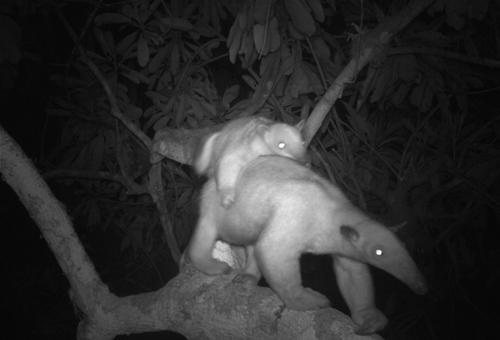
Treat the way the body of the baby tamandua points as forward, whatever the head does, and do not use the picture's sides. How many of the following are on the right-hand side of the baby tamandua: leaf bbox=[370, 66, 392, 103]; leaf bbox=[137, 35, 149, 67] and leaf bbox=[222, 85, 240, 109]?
0

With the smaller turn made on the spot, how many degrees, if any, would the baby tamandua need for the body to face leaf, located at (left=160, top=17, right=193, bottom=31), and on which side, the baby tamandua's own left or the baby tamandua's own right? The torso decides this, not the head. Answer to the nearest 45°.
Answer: approximately 135° to the baby tamandua's own left

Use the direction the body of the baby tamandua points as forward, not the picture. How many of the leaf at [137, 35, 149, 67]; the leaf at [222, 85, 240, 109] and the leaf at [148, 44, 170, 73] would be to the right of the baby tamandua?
0

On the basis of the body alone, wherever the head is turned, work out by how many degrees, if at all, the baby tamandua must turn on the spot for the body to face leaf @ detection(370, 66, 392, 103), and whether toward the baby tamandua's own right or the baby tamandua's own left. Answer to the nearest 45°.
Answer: approximately 45° to the baby tamandua's own left

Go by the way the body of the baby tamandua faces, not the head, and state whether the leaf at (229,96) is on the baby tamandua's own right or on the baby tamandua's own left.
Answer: on the baby tamandua's own left

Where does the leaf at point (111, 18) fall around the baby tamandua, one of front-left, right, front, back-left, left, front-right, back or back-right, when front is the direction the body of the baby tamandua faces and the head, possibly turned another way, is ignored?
back-left

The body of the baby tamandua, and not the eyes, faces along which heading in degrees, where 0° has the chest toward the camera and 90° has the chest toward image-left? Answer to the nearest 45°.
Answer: approximately 270°
